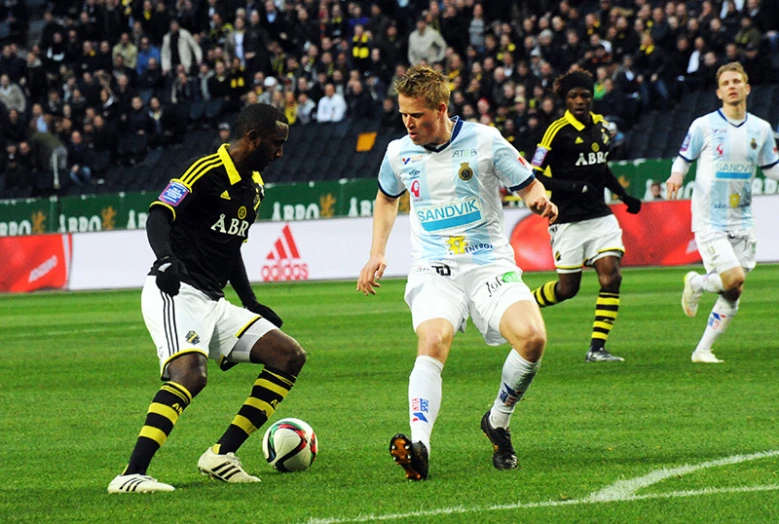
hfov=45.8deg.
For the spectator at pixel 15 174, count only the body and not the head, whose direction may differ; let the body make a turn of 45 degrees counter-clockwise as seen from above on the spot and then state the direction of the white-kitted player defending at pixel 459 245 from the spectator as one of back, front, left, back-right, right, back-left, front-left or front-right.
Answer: front-right

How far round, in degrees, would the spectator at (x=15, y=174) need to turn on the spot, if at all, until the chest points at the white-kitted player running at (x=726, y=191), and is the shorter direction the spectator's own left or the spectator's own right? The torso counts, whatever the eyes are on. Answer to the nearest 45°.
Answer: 0° — they already face them

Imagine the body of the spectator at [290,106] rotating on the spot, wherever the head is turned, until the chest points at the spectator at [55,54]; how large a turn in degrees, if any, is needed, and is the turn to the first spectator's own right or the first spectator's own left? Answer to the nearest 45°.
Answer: approximately 135° to the first spectator's own right

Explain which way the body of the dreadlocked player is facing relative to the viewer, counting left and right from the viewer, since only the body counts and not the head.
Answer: facing the viewer and to the right of the viewer

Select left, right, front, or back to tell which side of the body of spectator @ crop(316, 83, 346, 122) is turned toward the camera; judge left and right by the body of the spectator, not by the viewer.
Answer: front

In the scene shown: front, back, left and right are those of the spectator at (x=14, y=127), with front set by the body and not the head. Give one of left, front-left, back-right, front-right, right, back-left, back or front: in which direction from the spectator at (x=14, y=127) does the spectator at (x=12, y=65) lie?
back

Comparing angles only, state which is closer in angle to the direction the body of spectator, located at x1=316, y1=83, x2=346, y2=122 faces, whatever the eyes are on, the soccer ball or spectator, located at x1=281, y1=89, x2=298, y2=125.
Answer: the soccer ball

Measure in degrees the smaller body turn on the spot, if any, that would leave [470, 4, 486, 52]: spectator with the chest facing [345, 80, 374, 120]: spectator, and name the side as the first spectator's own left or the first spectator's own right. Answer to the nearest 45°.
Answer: approximately 90° to the first spectator's own right

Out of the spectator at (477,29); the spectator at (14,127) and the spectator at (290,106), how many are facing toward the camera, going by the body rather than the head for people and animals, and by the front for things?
3

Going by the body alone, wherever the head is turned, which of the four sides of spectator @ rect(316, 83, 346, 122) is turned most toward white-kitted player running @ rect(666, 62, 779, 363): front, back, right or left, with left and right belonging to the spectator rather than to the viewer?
front

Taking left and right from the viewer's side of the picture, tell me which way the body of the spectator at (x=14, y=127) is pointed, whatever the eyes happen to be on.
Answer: facing the viewer

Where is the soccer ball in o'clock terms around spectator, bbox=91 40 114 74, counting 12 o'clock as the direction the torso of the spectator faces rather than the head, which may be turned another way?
The soccer ball is roughly at 12 o'clock from the spectator.
